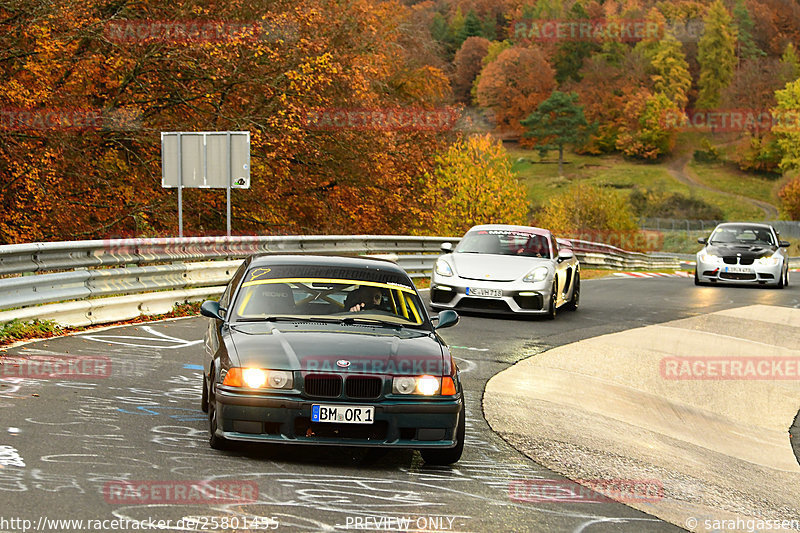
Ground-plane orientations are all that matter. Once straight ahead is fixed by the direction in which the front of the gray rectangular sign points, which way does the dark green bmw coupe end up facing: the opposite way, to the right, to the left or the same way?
the opposite way

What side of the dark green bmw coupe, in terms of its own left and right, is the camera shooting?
front

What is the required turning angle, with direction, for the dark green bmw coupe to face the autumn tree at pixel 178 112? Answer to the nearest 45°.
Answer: approximately 180°

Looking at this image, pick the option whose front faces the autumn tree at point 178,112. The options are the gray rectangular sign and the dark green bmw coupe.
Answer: the gray rectangular sign

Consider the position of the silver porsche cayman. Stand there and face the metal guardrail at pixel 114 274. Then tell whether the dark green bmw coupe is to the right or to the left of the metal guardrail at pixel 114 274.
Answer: left

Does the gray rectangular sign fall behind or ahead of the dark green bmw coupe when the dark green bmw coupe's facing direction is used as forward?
behind

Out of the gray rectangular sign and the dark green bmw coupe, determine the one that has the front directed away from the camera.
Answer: the gray rectangular sign

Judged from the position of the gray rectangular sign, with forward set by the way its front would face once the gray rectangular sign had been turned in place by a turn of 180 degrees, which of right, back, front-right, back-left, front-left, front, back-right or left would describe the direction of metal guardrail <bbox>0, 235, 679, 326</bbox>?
front

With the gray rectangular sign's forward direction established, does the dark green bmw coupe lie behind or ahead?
behind

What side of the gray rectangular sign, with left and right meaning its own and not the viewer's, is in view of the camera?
back

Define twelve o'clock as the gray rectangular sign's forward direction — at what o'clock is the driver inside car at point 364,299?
The driver inside car is roughly at 6 o'clock from the gray rectangular sign.

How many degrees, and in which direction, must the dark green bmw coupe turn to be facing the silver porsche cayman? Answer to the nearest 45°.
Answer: approximately 180°

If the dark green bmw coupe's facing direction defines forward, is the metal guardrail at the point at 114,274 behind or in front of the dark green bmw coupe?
behind

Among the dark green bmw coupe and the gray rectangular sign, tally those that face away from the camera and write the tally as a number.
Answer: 1
